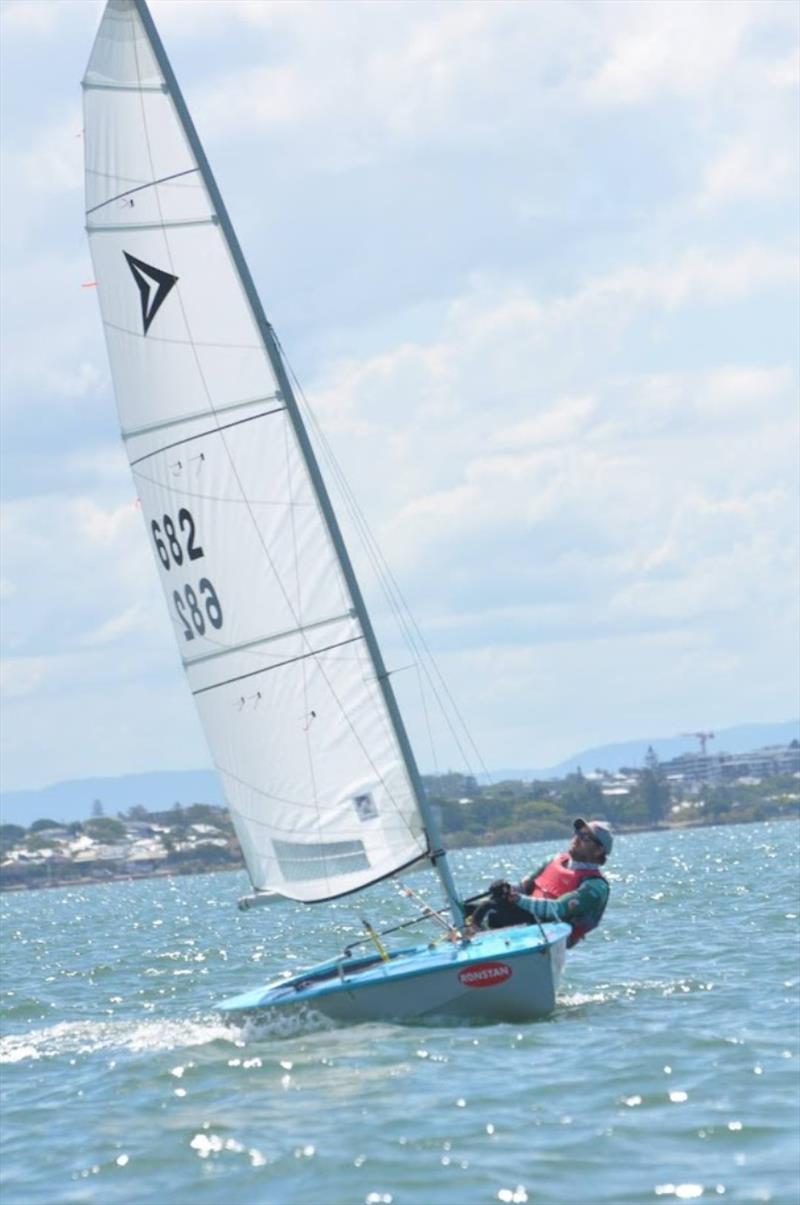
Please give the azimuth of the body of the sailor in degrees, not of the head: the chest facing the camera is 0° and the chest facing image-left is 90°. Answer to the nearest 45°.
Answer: approximately 45°
